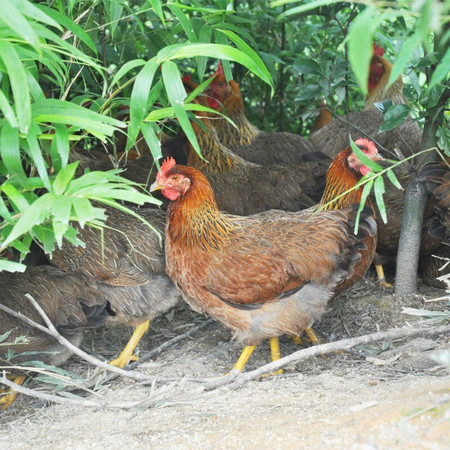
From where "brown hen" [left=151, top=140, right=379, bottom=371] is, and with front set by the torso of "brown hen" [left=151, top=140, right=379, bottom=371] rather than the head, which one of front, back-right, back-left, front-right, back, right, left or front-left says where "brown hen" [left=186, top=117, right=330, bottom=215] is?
right

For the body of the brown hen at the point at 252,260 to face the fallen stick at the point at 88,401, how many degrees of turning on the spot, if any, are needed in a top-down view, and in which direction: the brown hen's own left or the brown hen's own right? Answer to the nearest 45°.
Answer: approximately 45° to the brown hen's own left

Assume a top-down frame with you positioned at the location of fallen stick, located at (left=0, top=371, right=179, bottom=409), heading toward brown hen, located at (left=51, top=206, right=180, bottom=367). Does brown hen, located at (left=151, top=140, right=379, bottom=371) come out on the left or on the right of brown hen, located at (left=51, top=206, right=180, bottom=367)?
right

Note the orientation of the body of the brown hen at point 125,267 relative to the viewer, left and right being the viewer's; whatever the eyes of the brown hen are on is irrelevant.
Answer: facing to the left of the viewer

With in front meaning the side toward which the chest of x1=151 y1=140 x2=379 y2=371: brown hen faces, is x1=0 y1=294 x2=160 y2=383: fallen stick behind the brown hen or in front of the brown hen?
in front

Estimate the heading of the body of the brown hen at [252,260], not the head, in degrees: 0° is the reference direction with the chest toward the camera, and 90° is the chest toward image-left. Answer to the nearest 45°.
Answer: approximately 90°

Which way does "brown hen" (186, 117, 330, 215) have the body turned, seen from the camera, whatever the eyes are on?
to the viewer's left

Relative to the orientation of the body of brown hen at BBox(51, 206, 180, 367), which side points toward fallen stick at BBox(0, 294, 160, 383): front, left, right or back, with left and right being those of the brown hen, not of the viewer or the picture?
left

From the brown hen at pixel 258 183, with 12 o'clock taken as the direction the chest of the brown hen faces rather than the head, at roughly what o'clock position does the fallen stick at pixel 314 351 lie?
The fallen stick is roughly at 9 o'clock from the brown hen.
